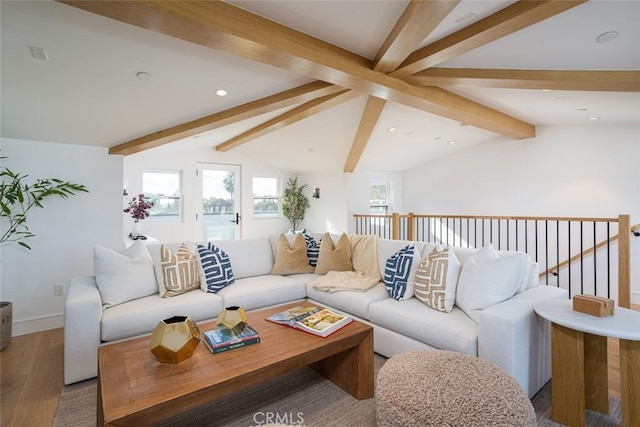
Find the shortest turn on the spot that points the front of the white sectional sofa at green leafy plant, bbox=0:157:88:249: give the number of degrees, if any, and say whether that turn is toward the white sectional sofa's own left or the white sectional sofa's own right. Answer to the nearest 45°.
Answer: approximately 90° to the white sectional sofa's own right

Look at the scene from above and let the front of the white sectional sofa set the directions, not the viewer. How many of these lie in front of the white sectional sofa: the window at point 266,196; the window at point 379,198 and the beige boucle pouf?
1

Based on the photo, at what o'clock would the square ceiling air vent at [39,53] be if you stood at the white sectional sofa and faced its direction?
The square ceiling air vent is roughly at 3 o'clock from the white sectional sofa.

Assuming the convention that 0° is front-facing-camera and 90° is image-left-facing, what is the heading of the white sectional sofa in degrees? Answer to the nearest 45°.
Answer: approximately 0°

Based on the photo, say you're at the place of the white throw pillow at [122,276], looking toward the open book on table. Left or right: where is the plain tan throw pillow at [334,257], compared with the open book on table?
left

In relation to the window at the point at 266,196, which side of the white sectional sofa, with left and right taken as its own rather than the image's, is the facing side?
back

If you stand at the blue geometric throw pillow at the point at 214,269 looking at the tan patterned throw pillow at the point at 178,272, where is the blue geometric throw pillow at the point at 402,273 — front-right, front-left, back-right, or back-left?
back-left

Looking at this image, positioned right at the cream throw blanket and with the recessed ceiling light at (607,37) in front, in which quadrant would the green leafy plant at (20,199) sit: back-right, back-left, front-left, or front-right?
back-right

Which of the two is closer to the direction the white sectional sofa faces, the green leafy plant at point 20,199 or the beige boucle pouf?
the beige boucle pouf

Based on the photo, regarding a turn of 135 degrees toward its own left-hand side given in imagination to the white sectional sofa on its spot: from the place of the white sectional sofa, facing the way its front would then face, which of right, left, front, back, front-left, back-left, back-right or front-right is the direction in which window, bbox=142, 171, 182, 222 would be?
left

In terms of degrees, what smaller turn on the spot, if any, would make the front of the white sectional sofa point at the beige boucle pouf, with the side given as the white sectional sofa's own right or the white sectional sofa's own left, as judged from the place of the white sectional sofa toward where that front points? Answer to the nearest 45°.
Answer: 0° — it already faces it
